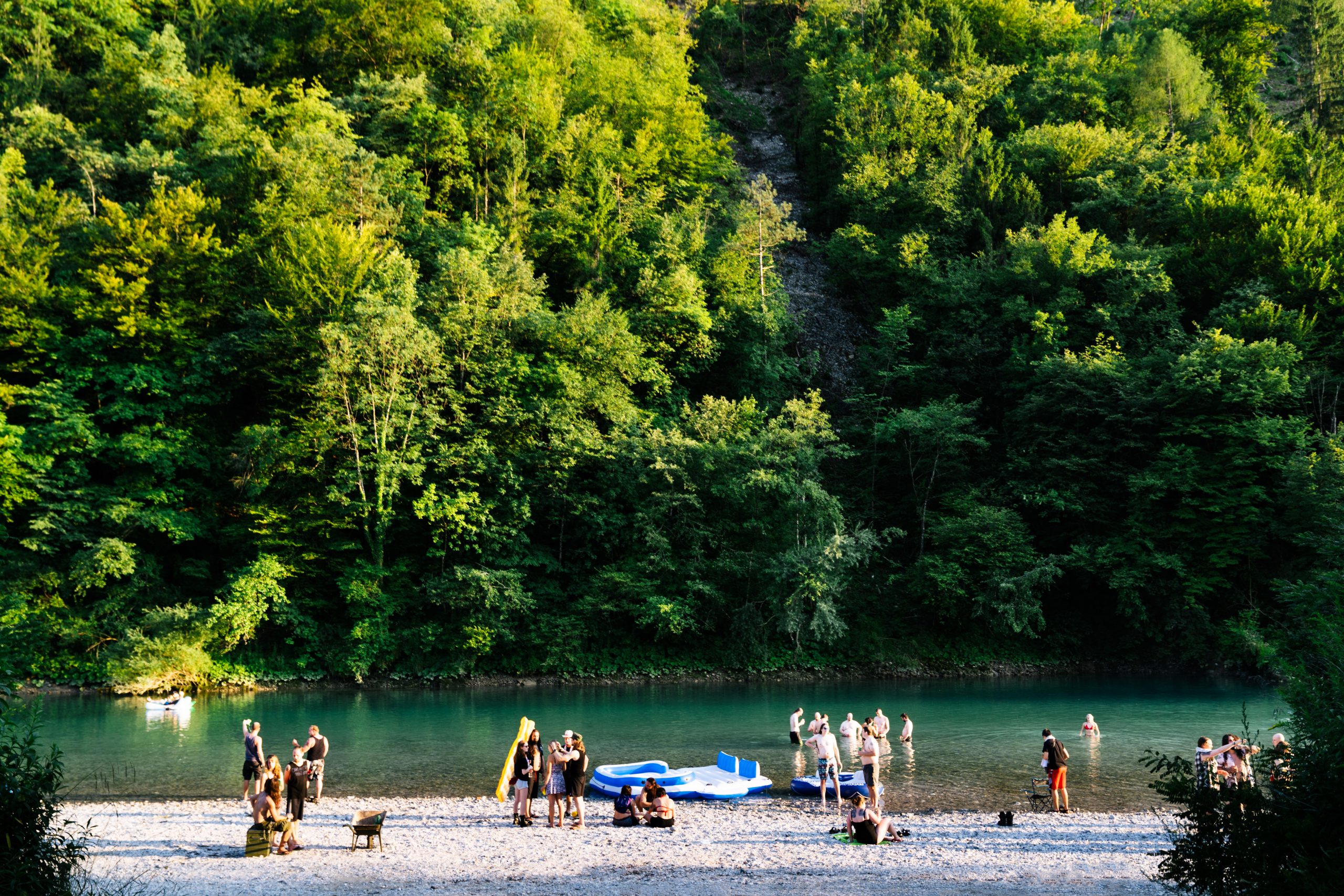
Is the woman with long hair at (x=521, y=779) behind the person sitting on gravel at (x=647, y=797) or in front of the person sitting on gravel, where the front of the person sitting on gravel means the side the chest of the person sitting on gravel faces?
in front

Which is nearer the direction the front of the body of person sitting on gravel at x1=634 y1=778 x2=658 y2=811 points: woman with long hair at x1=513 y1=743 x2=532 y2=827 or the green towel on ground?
the woman with long hair

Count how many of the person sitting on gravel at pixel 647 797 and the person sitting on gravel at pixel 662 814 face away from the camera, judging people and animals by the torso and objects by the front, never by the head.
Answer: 1
